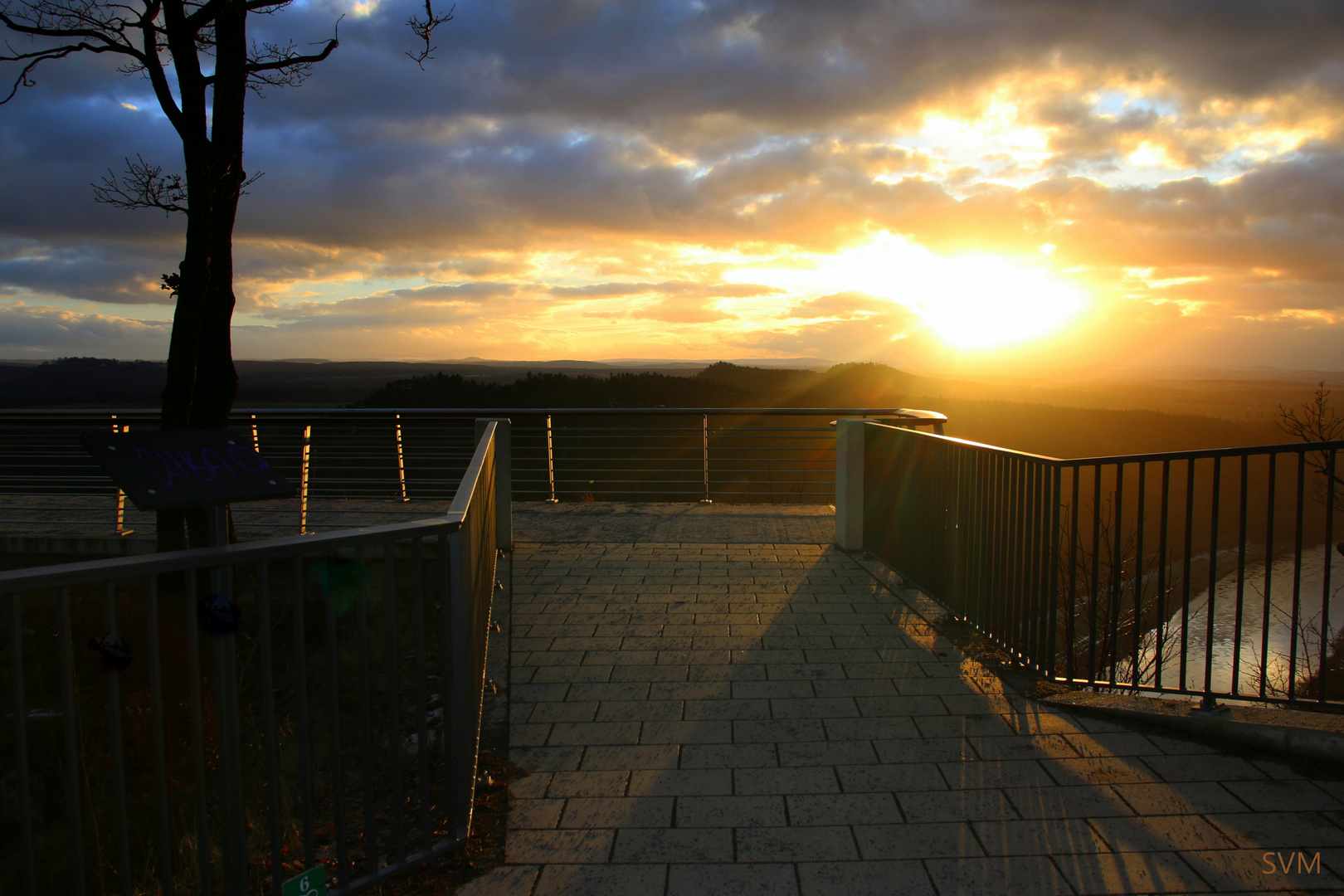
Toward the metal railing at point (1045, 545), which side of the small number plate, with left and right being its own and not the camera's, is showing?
left

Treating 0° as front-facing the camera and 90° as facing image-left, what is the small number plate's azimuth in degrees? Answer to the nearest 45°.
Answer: approximately 0°
